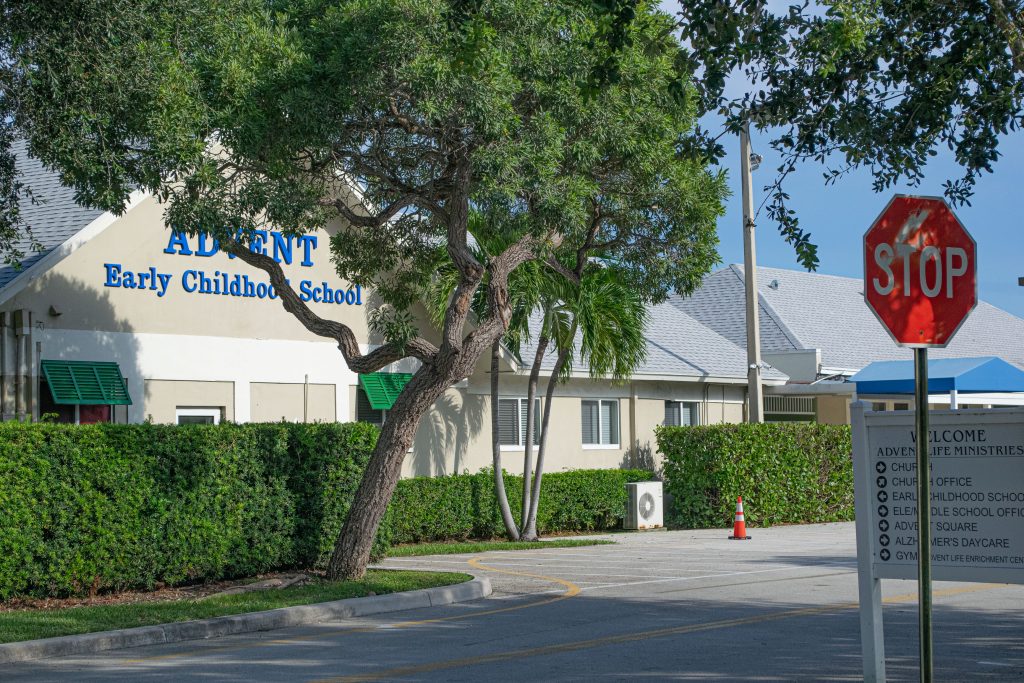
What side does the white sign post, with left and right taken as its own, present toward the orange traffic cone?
back

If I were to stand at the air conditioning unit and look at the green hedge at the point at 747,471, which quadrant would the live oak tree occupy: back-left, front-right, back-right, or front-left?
back-right

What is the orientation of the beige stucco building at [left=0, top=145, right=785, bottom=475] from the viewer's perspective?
toward the camera

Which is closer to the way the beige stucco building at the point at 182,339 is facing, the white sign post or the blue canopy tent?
the white sign post

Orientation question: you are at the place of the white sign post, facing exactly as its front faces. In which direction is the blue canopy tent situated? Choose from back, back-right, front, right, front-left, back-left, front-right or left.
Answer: back

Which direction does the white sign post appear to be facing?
toward the camera

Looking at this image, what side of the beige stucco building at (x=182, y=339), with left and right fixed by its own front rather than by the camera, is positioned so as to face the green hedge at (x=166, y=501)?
front

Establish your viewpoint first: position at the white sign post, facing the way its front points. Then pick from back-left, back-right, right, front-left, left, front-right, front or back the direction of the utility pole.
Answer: back

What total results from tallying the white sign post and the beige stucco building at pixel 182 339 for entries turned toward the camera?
2

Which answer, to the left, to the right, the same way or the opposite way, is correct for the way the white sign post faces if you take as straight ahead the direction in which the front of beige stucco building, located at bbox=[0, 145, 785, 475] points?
the same way
